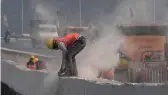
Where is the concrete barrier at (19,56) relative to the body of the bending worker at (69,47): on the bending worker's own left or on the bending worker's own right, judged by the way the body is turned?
on the bending worker's own right

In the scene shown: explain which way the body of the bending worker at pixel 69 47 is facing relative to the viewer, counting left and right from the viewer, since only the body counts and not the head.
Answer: facing to the left of the viewer
